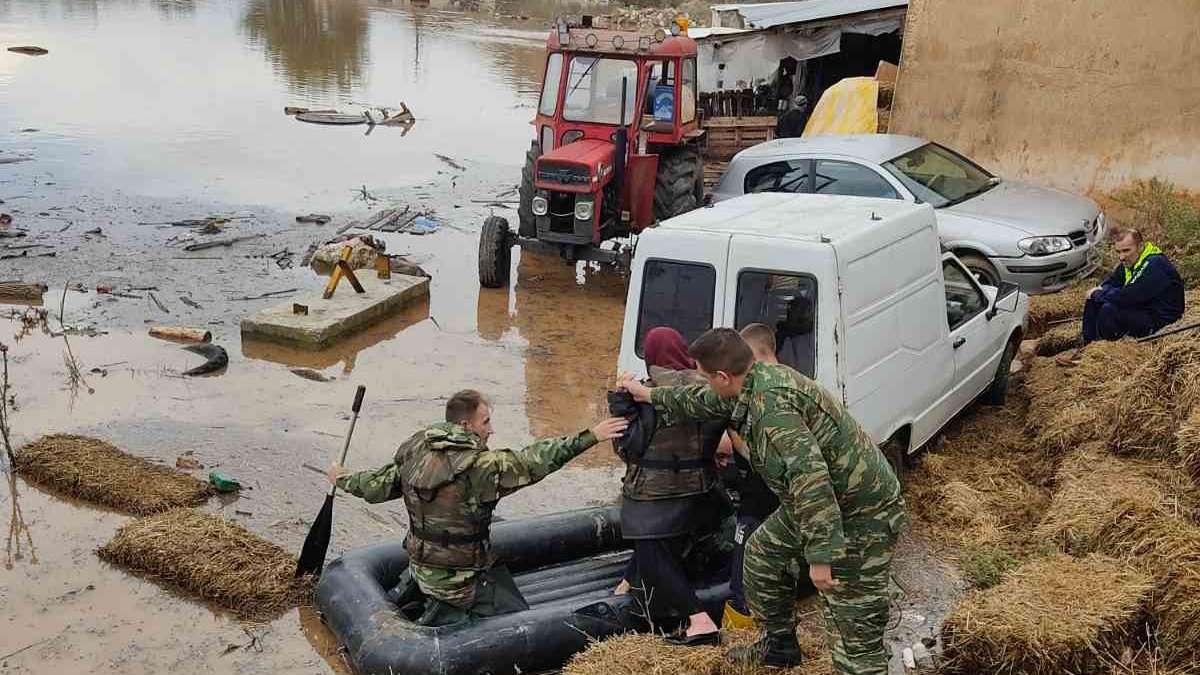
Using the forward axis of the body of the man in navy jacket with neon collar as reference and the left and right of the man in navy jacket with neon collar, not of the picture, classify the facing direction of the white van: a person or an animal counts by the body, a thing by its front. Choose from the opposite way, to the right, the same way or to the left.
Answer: the opposite way

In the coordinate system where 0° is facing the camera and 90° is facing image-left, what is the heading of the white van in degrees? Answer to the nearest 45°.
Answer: approximately 225°

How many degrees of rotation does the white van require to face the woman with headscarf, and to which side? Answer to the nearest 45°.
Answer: approximately 135° to its right

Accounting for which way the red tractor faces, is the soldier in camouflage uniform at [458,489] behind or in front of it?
in front

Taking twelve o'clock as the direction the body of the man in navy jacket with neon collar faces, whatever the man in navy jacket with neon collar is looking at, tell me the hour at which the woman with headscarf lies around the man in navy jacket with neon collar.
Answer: The woman with headscarf is roughly at 11 o'clock from the man in navy jacket with neon collar.

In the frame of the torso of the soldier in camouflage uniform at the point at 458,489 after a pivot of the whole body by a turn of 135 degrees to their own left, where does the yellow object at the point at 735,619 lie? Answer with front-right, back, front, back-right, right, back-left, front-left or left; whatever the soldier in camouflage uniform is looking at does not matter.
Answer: back

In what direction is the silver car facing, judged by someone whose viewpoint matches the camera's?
facing the viewer and to the right of the viewer

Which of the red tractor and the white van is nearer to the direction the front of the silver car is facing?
the white van

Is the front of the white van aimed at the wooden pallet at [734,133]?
no

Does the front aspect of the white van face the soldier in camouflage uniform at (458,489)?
no

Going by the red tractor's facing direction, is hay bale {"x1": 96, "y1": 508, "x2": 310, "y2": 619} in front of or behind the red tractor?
in front

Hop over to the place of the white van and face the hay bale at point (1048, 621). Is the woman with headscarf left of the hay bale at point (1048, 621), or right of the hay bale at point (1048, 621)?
right

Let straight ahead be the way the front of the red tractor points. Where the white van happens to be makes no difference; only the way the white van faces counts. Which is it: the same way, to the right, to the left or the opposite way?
the opposite way

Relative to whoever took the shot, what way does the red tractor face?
facing the viewer and to the left of the viewer

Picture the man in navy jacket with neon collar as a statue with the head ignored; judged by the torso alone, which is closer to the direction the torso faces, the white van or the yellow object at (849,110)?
the white van

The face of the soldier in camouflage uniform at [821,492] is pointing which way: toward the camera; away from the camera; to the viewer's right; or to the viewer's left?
to the viewer's left

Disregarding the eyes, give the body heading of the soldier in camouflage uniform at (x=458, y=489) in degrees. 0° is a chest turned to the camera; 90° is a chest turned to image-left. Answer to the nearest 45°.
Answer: approximately 225°
